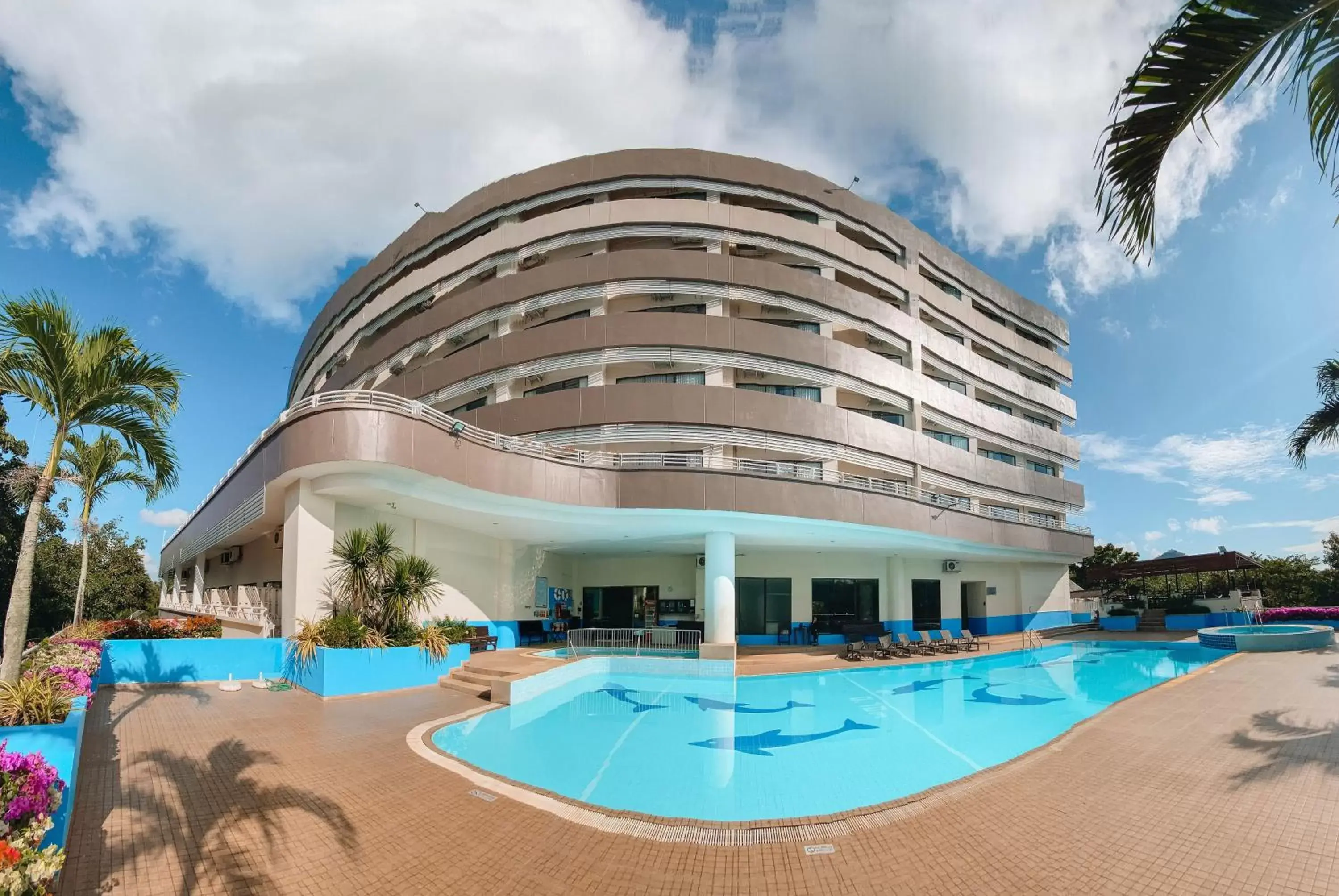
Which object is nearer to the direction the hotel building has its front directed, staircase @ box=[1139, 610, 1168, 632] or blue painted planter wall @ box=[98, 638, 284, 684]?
the blue painted planter wall

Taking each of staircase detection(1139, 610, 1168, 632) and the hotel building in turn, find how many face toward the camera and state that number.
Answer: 2

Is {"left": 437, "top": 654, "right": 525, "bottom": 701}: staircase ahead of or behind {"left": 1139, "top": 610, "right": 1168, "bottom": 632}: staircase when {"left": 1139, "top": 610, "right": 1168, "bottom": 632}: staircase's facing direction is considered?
ahead

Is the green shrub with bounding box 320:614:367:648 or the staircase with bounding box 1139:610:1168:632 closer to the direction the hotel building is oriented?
the green shrub

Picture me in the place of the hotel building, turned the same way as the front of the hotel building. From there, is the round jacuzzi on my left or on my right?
on my left

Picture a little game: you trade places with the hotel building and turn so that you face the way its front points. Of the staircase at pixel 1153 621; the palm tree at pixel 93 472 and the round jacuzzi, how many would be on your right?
1

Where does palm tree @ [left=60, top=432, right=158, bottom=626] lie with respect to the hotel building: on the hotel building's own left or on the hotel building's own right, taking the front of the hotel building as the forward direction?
on the hotel building's own right

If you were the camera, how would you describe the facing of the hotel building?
facing the viewer

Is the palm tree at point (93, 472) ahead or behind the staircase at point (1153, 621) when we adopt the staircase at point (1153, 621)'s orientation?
ahead
